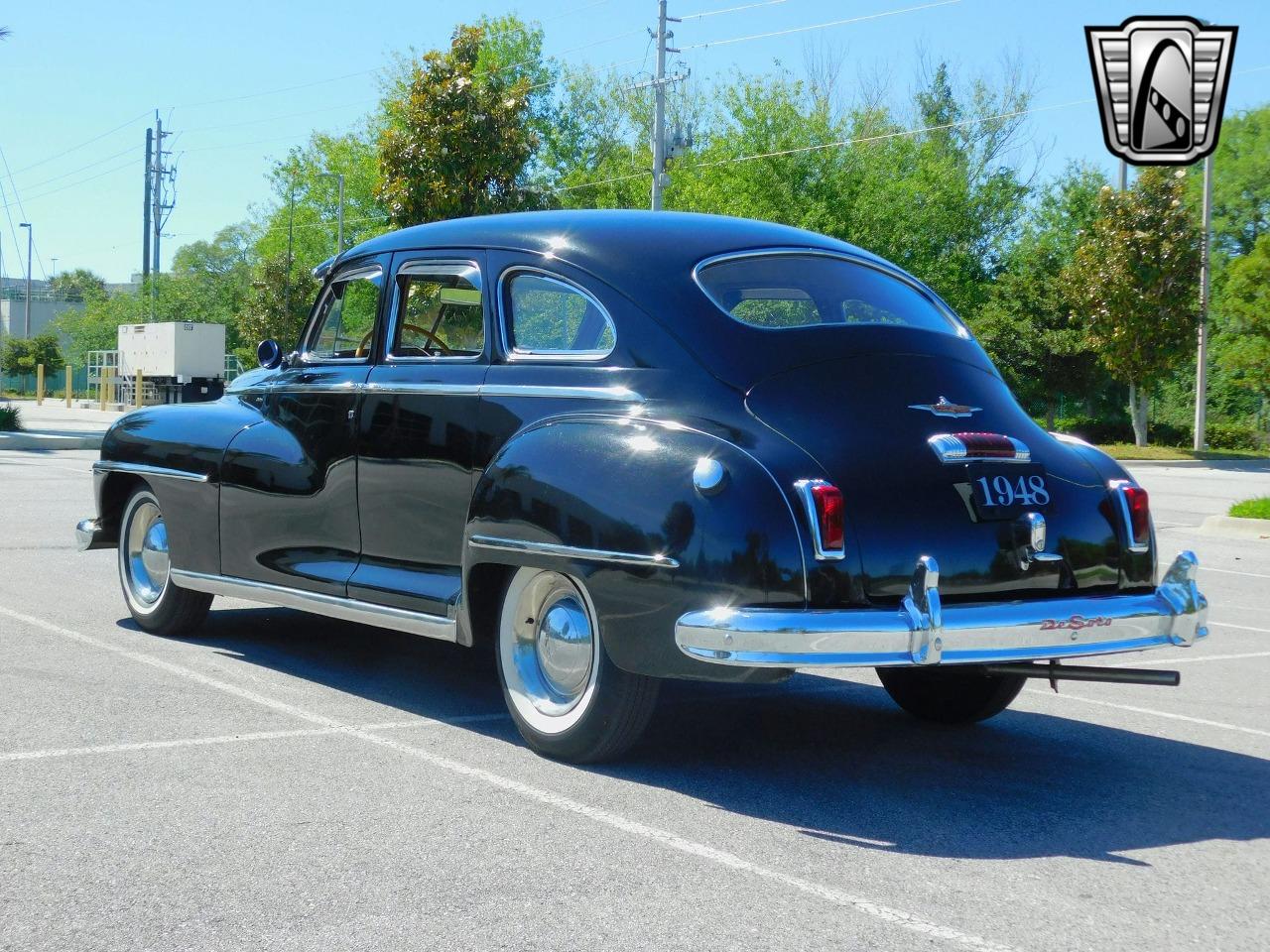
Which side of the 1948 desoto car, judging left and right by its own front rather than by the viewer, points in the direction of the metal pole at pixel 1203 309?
right

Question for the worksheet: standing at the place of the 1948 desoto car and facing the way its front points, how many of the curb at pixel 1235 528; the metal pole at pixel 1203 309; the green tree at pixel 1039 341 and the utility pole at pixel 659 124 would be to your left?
0

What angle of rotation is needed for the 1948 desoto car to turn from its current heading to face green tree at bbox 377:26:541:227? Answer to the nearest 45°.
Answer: approximately 45° to its right

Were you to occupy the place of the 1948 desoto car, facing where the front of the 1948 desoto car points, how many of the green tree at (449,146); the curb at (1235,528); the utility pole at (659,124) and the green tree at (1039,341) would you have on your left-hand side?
0

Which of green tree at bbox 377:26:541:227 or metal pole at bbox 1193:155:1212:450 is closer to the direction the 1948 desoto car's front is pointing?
the green tree

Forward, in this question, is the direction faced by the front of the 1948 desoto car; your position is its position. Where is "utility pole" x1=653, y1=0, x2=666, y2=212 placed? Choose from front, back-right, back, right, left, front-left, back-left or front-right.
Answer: front-right

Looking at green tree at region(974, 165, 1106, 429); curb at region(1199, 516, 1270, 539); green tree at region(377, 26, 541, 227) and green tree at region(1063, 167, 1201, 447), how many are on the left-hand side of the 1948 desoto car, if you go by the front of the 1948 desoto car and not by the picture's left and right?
0

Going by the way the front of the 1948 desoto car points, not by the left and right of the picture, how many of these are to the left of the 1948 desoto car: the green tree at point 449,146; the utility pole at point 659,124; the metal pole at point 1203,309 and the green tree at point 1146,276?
0

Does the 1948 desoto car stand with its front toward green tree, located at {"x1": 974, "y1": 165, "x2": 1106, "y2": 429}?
no

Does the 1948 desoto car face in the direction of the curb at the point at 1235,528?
no

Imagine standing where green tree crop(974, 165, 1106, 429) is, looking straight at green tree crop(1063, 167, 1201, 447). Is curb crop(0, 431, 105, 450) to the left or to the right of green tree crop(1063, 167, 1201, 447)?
right

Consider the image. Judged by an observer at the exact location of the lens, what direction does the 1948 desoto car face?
facing away from the viewer and to the left of the viewer
